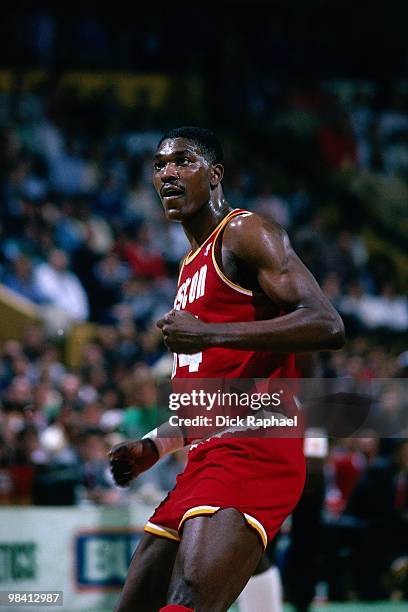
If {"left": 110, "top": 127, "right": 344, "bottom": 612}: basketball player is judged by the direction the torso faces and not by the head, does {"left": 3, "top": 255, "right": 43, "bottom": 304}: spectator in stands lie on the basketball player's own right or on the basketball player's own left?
on the basketball player's own right

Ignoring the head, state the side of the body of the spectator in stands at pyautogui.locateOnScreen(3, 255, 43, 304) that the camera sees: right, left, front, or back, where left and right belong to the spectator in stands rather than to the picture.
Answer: front

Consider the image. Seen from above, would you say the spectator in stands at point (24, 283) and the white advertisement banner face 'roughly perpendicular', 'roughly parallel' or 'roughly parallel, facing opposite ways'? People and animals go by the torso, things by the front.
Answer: roughly parallel

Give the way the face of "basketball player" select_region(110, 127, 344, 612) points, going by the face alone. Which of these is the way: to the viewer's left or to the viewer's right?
to the viewer's left

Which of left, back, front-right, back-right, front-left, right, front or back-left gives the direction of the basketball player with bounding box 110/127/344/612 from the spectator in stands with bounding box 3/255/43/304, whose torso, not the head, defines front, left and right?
front

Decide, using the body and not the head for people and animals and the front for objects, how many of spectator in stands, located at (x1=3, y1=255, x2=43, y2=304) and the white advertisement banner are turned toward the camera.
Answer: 2

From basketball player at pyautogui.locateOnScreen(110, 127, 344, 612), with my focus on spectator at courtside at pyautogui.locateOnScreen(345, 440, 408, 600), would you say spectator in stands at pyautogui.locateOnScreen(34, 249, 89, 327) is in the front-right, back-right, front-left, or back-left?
front-left

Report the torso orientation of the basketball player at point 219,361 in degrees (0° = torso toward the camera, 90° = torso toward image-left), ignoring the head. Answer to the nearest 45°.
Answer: approximately 45°

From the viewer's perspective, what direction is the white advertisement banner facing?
toward the camera
